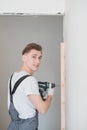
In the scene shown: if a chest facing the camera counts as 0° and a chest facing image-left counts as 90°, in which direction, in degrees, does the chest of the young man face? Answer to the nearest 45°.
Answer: approximately 225°
